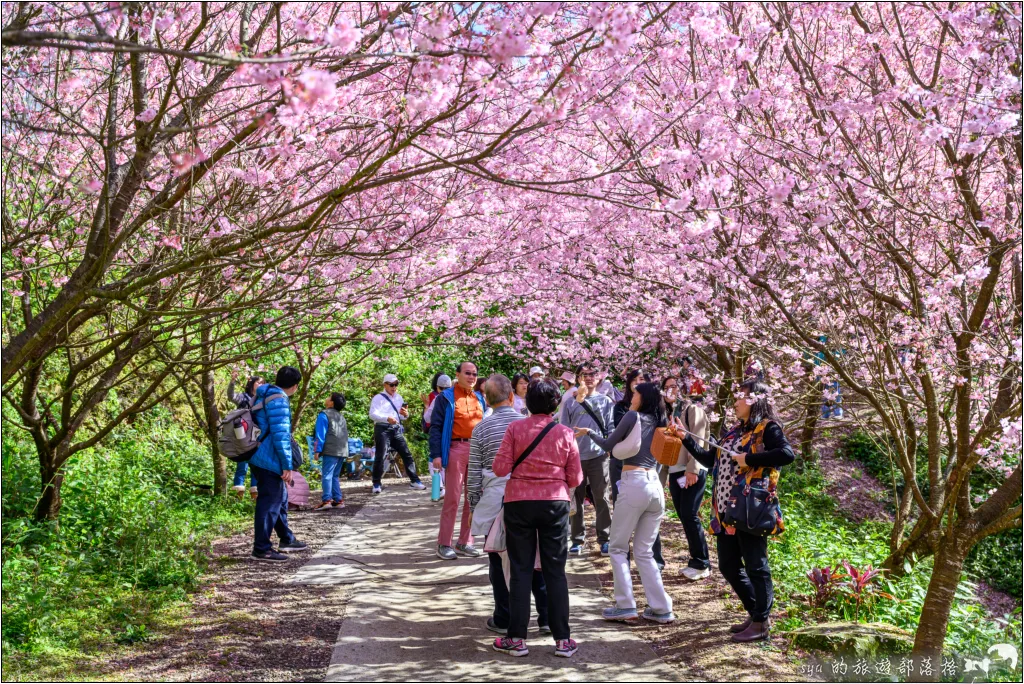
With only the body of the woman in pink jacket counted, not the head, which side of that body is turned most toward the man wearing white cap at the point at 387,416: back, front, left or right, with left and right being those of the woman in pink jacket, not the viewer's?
front

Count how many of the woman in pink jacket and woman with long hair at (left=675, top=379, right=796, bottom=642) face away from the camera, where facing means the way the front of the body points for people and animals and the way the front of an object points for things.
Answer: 1

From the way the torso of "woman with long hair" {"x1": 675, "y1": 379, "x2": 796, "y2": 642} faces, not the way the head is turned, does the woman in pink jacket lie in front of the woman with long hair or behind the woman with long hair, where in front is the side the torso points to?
in front

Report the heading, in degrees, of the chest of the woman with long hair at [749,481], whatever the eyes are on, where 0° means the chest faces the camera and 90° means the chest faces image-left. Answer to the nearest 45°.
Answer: approximately 90°

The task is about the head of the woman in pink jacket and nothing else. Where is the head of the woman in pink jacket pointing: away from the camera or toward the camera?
away from the camera

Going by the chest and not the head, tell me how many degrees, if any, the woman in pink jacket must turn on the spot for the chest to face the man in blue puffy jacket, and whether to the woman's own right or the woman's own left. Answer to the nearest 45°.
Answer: approximately 45° to the woman's own left

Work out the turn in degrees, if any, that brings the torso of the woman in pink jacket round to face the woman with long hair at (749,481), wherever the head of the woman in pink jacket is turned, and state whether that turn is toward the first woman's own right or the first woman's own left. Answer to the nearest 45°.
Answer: approximately 90° to the first woman's own right

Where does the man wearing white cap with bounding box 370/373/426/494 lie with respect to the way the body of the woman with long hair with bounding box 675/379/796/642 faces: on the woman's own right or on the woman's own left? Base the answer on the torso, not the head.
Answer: on the woman's own right

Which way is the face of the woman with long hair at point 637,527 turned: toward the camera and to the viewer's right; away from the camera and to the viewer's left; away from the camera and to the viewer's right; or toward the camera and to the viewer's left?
away from the camera and to the viewer's left

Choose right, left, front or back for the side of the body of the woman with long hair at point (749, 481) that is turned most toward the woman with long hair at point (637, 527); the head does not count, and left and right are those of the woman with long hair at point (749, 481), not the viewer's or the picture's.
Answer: front

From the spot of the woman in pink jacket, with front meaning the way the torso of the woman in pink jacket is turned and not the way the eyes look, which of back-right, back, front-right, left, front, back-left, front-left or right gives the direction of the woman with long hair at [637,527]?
front-right

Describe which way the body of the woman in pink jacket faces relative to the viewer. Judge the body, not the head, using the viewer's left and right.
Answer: facing away from the viewer

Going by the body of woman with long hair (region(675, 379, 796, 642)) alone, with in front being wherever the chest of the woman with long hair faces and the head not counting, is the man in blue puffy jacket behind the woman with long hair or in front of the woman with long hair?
in front

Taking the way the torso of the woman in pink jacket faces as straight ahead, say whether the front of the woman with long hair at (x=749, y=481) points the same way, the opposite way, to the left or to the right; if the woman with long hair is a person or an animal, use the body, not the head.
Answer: to the left
